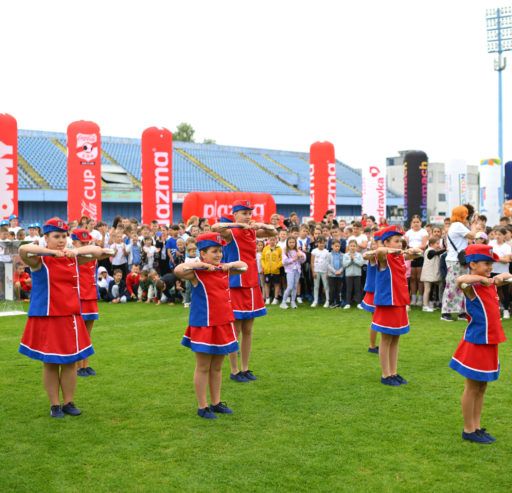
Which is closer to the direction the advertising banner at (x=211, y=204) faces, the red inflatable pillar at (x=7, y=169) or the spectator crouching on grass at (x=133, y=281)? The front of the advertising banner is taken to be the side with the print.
the spectator crouching on grass

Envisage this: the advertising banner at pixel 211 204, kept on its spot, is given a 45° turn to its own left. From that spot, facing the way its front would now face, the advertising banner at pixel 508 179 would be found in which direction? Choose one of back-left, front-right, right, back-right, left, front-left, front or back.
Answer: left

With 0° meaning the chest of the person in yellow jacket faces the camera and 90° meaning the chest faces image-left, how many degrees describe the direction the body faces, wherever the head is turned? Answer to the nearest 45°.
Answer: approximately 0°

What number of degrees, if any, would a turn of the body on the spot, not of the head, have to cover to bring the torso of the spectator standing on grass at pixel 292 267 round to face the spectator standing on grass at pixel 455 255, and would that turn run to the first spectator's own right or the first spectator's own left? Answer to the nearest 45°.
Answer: approximately 45° to the first spectator's own left

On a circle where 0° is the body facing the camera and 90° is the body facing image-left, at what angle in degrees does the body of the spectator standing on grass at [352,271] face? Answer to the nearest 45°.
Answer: approximately 0°
